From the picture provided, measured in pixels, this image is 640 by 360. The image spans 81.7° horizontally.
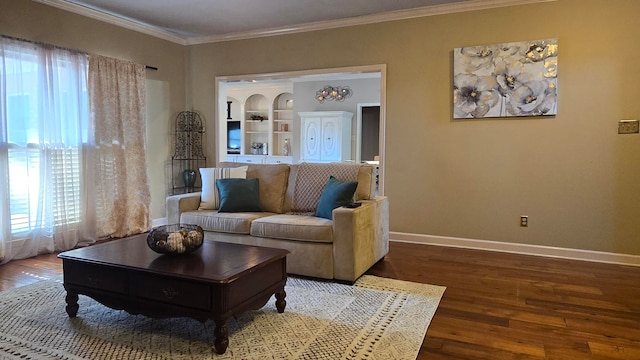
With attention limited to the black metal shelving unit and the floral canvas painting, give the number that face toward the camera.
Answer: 2

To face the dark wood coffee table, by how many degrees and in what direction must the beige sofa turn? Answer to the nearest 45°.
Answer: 0° — it already faces it

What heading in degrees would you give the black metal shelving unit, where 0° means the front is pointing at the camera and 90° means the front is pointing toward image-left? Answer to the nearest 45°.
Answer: approximately 0°

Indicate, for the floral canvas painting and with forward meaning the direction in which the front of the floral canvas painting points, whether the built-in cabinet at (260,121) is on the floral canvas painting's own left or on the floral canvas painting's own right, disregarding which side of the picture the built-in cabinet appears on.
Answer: on the floral canvas painting's own right

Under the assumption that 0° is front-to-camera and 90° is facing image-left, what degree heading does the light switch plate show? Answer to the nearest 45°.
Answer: approximately 0°

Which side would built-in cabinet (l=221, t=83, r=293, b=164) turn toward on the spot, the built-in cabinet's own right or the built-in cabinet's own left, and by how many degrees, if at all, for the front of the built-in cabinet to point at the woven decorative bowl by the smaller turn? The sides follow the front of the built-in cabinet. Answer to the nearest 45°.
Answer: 0° — it already faces it

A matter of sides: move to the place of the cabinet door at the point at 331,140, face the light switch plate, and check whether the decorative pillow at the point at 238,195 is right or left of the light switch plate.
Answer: right
